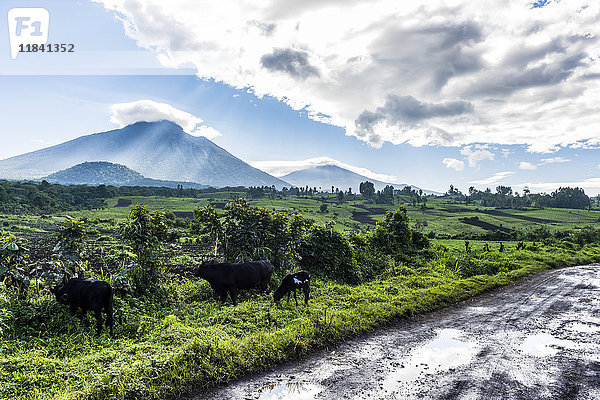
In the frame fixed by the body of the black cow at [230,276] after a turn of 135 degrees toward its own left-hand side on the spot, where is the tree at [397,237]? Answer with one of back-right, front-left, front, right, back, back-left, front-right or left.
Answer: left

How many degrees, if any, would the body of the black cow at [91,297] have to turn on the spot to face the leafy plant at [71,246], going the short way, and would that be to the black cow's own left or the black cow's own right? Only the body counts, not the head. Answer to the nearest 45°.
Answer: approximately 90° to the black cow's own right

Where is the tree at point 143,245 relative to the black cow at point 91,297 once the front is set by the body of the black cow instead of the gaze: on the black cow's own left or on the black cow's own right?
on the black cow's own right

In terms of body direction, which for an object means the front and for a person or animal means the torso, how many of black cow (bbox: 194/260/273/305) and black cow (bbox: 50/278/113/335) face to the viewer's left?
2

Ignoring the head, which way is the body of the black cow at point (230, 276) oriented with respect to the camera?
to the viewer's left

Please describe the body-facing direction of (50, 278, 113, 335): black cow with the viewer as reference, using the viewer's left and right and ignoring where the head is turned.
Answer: facing to the left of the viewer

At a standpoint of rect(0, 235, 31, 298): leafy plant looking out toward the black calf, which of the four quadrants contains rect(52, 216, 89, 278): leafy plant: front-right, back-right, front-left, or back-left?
front-left

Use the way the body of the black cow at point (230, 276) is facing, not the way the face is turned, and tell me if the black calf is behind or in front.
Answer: behind
